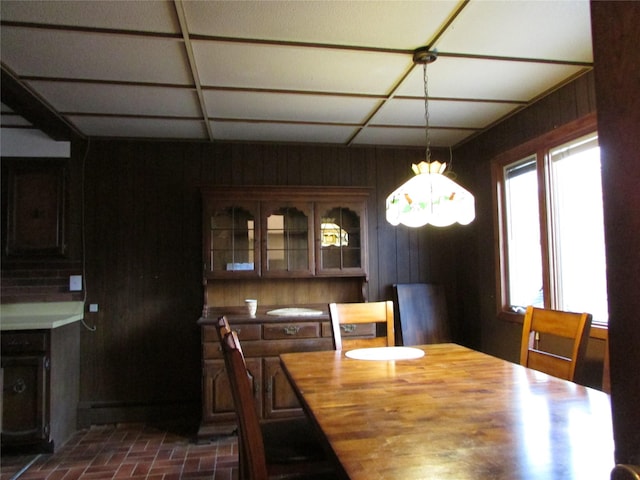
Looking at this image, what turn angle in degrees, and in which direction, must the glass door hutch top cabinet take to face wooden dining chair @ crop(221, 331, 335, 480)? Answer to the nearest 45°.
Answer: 0° — it already faces it

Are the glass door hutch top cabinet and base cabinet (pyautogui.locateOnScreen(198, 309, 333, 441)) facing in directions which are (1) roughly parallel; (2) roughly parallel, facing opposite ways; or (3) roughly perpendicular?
roughly parallel

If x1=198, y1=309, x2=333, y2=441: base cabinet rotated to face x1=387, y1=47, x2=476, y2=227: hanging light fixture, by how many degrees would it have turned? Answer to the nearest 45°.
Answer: approximately 45° to its left

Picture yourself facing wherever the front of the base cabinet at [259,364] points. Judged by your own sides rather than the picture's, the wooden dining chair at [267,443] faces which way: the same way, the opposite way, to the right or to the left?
to the left

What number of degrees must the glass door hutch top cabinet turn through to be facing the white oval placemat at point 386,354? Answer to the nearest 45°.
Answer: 0° — it already faces it

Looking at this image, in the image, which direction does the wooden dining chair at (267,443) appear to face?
to the viewer's right

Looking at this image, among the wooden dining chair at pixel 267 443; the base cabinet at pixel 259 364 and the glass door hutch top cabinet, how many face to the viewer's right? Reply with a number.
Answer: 1

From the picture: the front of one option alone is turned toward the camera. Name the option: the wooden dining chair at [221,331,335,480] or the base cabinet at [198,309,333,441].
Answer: the base cabinet

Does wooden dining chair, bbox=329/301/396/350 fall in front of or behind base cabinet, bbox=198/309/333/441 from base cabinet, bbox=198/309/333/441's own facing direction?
in front

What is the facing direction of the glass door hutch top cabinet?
toward the camera

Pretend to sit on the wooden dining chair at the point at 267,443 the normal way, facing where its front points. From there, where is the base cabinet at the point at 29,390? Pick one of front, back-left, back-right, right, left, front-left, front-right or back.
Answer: back-left

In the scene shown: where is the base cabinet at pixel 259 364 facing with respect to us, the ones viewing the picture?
facing the viewer

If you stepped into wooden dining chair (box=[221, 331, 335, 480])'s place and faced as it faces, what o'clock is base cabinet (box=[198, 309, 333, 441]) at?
The base cabinet is roughly at 9 o'clock from the wooden dining chair.

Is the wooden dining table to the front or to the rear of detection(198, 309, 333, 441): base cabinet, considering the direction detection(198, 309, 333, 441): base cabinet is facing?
to the front

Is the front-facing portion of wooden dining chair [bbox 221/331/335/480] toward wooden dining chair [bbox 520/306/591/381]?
yes

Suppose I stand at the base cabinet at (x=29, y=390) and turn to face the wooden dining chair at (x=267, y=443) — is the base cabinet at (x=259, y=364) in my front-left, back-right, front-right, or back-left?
front-left

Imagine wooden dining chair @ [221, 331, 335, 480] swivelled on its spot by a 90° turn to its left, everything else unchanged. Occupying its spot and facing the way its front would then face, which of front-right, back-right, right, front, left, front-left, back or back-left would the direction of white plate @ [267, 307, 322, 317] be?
front

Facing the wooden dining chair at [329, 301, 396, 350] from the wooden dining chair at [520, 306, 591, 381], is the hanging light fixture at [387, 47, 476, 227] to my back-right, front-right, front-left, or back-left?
front-left
